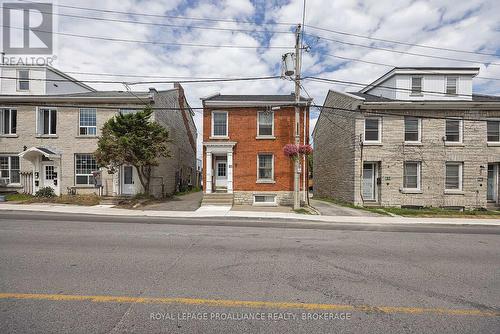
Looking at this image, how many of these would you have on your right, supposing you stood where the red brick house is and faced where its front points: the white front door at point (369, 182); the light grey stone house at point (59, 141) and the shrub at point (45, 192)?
2

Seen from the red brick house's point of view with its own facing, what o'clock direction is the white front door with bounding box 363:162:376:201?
The white front door is roughly at 9 o'clock from the red brick house.

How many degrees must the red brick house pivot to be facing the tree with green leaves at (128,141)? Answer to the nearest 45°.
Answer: approximately 90° to its right

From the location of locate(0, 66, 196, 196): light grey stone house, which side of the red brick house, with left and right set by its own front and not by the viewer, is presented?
right

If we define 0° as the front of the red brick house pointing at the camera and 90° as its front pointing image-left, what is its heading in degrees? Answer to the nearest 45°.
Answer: approximately 0°

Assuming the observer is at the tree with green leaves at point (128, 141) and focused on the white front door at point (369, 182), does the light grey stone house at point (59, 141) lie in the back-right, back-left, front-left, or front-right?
back-left

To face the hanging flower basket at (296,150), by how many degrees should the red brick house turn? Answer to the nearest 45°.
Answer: approximately 45° to its left

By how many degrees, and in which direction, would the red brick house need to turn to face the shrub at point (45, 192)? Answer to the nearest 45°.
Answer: approximately 90° to its right
